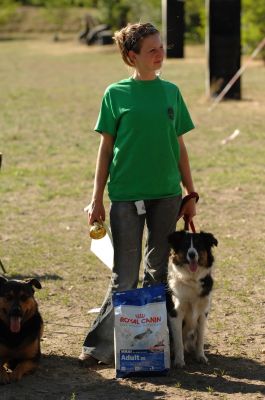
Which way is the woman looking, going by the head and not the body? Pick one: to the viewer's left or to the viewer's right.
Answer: to the viewer's right

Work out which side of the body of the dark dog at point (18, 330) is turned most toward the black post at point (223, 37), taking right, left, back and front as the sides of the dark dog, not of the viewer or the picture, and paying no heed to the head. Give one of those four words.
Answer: back

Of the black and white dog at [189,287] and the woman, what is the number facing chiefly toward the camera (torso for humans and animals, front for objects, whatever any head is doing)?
2

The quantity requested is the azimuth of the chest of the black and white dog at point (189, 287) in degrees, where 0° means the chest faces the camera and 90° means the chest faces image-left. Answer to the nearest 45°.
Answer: approximately 0°

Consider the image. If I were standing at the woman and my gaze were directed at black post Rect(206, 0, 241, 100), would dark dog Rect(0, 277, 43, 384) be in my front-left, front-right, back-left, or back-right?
back-left

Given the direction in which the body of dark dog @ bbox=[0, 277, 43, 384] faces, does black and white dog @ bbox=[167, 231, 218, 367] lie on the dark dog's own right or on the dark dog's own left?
on the dark dog's own left
